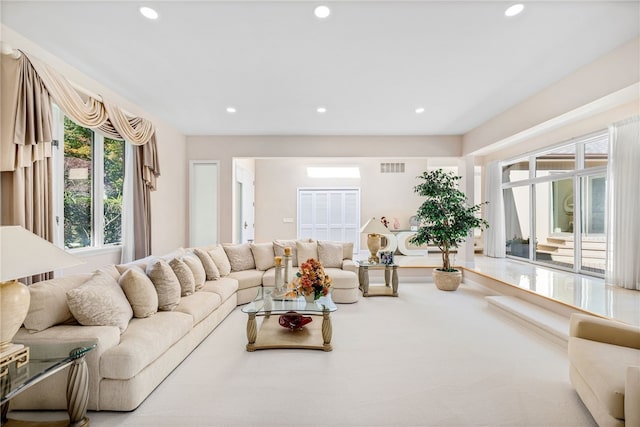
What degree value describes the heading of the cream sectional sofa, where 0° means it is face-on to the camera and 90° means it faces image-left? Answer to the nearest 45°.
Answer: approximately 315°

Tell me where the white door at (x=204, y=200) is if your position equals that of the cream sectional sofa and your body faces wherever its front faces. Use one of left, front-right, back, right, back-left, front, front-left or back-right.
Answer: back-left

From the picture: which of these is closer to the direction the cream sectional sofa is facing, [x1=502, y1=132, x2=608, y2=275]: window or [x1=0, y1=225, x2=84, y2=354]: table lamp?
the window

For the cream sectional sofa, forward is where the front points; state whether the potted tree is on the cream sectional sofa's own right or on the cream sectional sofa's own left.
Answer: on the cream sectional sofa's own left

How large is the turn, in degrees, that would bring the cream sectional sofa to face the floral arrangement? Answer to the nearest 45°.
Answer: approximately 45° to its left

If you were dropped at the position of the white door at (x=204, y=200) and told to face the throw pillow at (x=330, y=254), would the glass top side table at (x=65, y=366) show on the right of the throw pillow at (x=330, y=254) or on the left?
right

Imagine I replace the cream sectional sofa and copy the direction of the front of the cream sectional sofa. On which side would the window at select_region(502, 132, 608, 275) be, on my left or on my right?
on my left

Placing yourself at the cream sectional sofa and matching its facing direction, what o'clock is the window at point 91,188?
The window is roughly at 7 o'clock from the cream sectional sofa.
